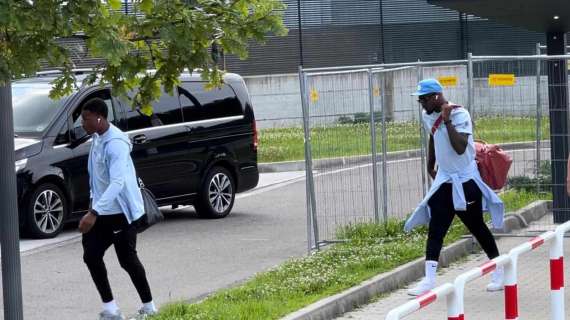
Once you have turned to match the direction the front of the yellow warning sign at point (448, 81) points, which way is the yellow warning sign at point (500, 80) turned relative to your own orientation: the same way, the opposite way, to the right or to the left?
the same way

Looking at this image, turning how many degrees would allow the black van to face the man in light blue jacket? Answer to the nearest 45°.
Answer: approximately 45° to its left

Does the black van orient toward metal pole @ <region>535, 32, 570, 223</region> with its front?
no

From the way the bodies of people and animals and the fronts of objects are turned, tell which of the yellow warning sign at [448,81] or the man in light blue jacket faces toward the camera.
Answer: the yellow warning sign

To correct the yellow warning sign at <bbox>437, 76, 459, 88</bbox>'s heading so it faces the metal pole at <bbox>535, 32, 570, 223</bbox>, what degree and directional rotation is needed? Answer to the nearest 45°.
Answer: approximately 90° to its left

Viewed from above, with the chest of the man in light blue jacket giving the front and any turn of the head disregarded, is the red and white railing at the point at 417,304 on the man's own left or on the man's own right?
on the man's own left

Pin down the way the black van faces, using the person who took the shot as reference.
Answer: facing the viewer and to the left of the viewer

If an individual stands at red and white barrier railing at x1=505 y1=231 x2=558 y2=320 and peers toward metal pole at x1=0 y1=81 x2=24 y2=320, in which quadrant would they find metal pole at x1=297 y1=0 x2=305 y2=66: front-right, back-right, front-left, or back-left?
front-right

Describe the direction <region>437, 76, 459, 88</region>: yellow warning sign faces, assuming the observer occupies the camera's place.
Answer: facing the viewer

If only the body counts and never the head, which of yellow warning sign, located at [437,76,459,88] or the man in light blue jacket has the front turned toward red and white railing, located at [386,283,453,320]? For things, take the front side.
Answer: the yellow warning sign

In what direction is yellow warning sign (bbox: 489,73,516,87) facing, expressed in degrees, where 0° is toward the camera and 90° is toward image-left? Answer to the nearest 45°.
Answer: approximately 0°

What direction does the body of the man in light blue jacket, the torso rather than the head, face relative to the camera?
to the viewer's left

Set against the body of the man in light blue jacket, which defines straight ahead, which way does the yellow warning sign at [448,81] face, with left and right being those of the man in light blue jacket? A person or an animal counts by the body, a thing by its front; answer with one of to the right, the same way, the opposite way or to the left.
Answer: to the left

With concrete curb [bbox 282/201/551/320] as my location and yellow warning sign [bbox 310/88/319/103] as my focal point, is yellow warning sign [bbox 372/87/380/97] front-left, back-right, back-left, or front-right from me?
front-right

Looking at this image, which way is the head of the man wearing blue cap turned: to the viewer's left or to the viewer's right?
to the viewer's left
